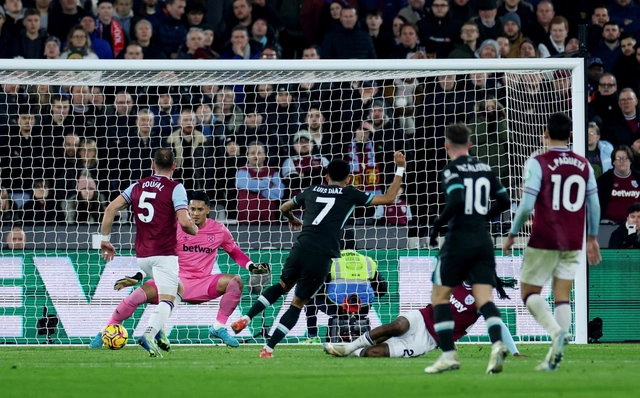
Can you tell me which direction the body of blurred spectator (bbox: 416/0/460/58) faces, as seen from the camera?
toward the camera

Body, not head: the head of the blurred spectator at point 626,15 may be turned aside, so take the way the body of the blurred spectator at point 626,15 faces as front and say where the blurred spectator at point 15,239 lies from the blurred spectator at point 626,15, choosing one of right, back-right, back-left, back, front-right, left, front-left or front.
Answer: front-right

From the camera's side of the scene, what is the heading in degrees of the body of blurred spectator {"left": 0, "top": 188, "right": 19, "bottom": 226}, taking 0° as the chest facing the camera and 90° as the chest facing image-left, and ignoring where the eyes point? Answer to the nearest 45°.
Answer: approximately 0°

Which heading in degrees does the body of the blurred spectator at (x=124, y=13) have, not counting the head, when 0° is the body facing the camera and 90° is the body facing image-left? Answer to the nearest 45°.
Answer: approximately 0°

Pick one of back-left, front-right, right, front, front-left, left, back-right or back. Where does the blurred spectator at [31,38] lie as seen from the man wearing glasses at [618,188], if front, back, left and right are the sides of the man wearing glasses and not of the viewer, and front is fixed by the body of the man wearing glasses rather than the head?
right

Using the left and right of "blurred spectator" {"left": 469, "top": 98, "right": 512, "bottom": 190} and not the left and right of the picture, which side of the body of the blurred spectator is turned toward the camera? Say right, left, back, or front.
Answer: front

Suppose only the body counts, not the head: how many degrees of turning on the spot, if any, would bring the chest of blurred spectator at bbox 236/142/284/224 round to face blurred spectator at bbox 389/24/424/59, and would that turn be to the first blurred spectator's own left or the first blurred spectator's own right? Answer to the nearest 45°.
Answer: approximately 135° to the first blurred spectator's own left

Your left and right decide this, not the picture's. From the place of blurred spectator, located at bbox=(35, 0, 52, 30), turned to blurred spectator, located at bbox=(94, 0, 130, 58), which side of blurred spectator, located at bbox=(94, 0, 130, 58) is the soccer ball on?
right
